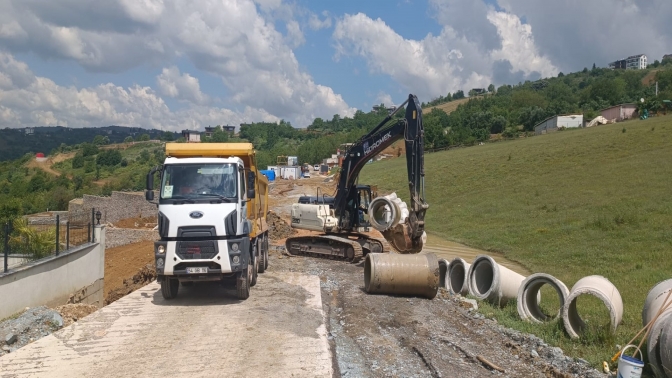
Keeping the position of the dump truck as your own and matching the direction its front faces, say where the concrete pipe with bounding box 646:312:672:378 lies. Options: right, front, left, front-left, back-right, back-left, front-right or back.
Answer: front-left

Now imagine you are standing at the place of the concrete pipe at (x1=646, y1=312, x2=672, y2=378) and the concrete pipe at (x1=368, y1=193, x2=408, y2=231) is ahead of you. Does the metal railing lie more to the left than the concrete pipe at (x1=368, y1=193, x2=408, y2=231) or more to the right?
left

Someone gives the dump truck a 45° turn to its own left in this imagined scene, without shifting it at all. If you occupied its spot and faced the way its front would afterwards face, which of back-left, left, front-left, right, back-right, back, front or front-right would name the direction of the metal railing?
right

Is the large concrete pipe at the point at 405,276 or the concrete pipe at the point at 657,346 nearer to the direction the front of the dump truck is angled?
the concrete pipe

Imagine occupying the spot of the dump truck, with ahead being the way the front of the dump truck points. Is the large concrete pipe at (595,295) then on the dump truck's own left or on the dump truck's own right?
on the dump truck's own left

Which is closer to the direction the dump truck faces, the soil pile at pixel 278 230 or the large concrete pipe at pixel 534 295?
the large concrete pipe

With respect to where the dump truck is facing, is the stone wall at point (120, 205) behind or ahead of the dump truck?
behind

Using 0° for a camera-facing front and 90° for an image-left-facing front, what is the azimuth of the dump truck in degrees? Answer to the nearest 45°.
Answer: approximately 0°

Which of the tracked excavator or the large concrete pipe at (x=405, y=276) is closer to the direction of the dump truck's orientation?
the large concrete pipe

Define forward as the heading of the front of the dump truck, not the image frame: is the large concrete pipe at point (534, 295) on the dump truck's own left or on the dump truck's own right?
on the dump truck's own left

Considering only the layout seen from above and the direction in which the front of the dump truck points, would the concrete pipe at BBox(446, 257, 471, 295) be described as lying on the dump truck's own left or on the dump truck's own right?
on the dump truck's own left
